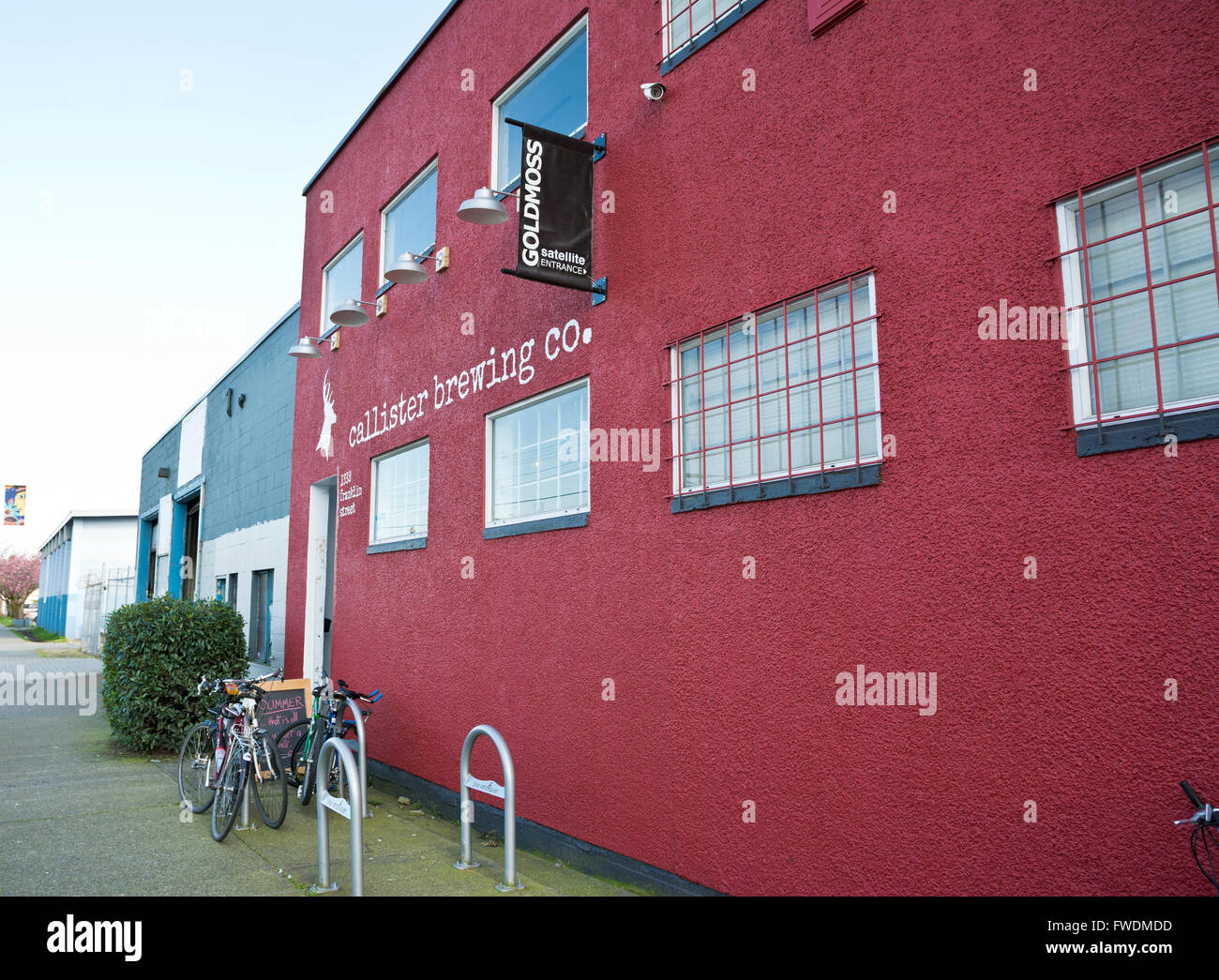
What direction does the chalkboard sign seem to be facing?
toward the camera

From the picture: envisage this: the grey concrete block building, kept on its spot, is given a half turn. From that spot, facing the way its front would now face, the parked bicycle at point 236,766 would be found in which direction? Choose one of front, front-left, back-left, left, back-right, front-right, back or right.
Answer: back-right

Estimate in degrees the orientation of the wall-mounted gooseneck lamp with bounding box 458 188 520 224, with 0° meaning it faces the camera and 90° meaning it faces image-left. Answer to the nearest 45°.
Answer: approximately 45°

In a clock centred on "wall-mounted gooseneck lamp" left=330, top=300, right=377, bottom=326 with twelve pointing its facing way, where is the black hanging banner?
The black hanging banner is roughly at 10 o'clock from the wall-mounted gooseneck lamp.

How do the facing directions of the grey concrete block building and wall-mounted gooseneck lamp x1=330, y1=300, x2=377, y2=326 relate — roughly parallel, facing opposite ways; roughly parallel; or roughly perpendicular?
roughly parallel

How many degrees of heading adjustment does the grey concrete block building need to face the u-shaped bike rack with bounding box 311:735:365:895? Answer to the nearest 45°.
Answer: approximately 45° to its left

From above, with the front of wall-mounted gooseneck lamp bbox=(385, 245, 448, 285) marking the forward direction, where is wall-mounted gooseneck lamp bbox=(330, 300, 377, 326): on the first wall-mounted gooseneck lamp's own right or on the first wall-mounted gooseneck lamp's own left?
on the first wall-mounted gooseneck lamp's own right

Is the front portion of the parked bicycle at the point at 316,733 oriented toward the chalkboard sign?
no

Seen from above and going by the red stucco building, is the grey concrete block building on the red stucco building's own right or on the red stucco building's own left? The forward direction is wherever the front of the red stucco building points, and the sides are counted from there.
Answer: on the red stucco building's own right

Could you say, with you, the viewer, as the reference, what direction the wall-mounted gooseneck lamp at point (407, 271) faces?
facing the viewer and to the left of the viewer

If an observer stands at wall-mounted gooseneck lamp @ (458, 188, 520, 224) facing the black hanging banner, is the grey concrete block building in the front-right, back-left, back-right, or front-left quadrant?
back-left

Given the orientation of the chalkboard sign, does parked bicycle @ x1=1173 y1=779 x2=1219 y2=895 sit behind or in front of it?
in front

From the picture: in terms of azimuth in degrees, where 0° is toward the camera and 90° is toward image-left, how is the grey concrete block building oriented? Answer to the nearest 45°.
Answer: approximately 45°

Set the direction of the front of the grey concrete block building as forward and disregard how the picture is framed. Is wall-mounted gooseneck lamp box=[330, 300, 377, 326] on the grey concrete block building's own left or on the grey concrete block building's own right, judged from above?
on the grey concrete block building's own left

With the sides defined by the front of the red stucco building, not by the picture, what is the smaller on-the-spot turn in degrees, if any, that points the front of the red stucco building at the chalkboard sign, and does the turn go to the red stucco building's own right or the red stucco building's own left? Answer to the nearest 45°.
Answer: approximately 90° to the red stucco building's own right

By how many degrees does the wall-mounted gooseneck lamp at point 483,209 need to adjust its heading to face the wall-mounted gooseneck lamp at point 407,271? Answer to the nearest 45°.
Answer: approximately 135° to its right
